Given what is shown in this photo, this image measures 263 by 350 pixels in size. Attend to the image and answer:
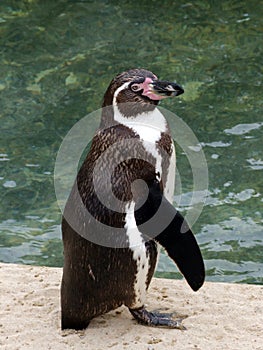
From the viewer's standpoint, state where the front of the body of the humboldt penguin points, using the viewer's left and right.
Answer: facing to the right of the viewer
